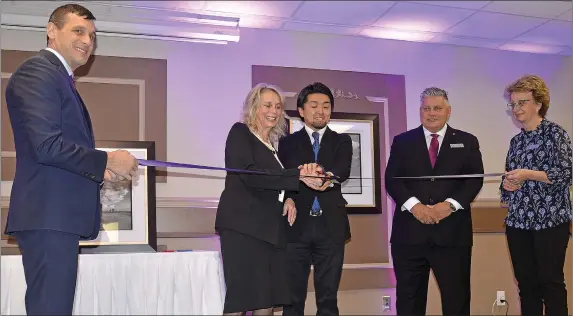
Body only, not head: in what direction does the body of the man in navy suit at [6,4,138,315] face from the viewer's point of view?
to the viewer's right

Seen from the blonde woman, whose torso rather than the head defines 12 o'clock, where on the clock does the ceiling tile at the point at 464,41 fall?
The ceiling tile is roughly at 9 o'clock from the blonde woman.

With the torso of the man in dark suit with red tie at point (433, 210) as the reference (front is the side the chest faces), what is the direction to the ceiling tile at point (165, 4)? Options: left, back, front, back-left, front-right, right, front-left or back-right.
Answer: right

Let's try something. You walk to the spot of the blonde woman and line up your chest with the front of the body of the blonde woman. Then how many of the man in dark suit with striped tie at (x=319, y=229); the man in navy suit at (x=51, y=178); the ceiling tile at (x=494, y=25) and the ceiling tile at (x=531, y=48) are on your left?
3

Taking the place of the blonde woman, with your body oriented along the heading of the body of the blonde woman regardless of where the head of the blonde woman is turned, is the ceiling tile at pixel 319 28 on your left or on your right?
on your left

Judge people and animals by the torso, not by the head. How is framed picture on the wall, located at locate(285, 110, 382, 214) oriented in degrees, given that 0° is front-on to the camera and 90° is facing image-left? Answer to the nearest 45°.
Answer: approximately 0°

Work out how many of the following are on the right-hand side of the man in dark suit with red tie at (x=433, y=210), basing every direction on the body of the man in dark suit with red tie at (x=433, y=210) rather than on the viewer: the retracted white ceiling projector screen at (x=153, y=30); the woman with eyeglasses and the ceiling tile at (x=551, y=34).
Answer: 1

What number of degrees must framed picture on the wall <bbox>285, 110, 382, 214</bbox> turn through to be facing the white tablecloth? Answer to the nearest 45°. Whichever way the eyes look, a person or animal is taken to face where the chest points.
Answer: approximately 45° to its right

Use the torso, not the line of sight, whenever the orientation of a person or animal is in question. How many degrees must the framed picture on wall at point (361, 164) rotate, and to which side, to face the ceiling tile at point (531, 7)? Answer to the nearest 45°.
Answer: approximately 90° to its left
